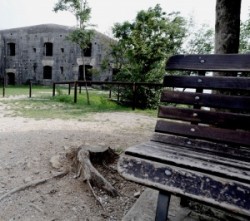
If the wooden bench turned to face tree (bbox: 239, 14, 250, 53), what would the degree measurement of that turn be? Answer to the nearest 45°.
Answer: approximately 135° to its right

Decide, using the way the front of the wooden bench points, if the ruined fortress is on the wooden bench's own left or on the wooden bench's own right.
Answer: on the wooden bench's own right

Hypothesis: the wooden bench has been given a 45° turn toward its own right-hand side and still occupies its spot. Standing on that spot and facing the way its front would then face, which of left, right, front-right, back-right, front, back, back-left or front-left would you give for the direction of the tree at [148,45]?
right

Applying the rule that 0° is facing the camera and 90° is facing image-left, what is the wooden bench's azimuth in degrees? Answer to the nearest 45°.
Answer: approximately 45°

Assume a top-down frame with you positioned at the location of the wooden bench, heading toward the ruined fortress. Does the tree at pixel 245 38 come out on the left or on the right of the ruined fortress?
right

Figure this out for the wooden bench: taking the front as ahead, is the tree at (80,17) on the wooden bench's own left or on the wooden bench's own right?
on the wooden bench's own right
